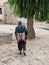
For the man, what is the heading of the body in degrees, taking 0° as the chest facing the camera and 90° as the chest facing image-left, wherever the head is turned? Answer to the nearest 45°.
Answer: approximately 180°
